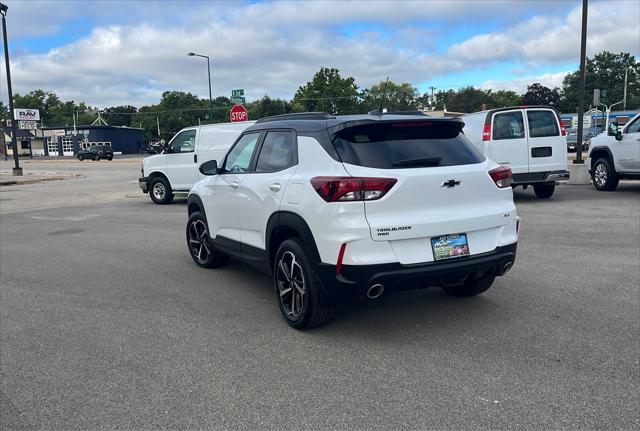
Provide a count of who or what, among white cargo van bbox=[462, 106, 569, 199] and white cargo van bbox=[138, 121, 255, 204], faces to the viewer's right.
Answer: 0

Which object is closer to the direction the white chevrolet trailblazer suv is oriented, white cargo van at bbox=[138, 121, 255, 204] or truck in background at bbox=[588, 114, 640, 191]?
the white cargo van

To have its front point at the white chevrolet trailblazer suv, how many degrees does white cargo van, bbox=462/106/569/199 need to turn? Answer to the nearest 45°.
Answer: approximately 135° to its left

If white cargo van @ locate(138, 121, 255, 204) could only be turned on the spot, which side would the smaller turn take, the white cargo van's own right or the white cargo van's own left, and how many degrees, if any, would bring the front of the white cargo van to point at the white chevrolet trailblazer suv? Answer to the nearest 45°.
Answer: approximately 90° to the white cargo van's own left

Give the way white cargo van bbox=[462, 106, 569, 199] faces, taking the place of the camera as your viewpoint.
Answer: facing away from the viewer and to the left of the viewer

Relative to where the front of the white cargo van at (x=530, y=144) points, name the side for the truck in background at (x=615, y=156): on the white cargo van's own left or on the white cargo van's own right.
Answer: on the white cargo van's own right

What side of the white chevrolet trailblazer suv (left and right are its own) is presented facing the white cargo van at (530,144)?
right

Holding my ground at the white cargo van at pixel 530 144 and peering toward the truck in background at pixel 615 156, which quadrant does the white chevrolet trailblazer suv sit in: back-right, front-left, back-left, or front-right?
back-right

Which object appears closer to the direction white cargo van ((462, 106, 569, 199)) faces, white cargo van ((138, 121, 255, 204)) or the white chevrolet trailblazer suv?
the white cargo van

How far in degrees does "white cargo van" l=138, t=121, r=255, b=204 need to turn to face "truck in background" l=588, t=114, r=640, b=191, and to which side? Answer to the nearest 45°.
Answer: approximately 180°

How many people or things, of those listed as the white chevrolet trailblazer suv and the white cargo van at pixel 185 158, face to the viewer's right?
0

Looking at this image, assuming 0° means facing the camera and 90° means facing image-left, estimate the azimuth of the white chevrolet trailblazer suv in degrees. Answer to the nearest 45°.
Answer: approximately 135°

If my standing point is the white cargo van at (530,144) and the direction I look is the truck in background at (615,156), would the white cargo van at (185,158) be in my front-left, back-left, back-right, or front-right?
back-left

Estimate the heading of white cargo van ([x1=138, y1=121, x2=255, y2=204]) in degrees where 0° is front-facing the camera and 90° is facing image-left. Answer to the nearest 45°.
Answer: approximately 90°

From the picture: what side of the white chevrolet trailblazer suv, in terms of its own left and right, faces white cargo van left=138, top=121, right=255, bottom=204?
front
